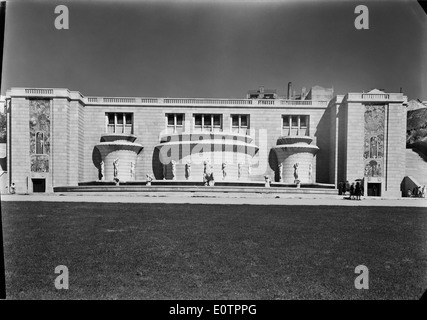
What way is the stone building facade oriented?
toward the camera

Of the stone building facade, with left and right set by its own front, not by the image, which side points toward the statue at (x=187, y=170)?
front
